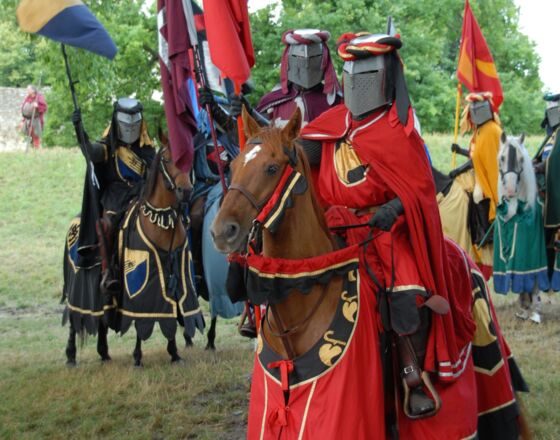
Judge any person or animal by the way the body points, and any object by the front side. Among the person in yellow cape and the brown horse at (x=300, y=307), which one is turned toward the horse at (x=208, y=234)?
the person in yellow cape

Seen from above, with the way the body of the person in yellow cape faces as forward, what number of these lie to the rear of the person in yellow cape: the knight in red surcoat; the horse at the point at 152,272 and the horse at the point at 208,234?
0

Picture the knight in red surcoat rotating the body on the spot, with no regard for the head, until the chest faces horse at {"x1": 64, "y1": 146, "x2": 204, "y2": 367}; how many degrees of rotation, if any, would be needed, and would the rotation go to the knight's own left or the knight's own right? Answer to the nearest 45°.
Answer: approximately 90° to the knight's own right

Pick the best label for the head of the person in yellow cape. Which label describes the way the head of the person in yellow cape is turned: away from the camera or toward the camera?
toward the camera

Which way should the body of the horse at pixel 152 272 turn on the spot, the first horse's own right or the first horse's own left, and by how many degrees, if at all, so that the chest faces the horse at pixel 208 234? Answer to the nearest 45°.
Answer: approximately 90° to the first horse's own left

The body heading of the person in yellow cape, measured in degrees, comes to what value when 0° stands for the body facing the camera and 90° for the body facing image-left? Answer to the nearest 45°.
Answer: approximately 45°

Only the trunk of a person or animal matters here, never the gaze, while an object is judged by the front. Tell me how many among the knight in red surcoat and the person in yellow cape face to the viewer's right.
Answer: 0

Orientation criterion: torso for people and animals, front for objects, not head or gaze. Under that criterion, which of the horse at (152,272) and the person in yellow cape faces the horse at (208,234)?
the person in yellow cape

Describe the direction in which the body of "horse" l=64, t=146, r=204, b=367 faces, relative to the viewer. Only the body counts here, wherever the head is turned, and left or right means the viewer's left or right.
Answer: facing the viewer and to the right of the viewer

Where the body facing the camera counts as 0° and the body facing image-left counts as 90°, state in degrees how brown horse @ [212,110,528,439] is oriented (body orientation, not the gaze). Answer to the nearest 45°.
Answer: approximately 45°

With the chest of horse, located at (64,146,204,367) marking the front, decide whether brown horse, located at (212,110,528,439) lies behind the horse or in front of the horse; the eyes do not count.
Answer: in front

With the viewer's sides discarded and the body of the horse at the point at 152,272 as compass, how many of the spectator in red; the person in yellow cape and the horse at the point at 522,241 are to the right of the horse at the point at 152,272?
0

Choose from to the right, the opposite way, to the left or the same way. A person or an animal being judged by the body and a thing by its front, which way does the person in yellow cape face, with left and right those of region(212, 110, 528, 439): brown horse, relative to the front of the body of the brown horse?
the same way

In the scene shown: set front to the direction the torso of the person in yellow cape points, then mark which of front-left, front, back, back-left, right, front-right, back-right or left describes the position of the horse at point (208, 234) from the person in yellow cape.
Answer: front

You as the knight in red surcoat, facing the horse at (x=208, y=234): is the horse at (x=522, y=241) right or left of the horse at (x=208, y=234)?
right
